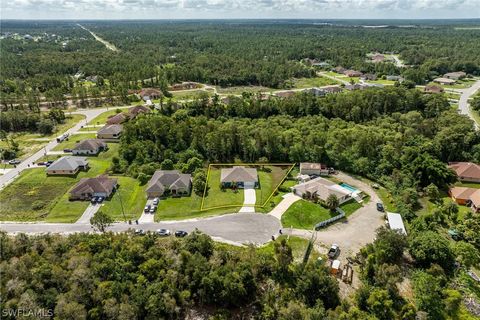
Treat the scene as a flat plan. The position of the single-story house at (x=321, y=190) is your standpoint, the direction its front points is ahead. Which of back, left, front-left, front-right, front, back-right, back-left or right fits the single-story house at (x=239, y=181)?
front-right

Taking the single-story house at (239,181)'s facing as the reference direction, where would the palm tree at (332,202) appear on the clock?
The palm tree is roughly at 10 o'clock from the single-story house.

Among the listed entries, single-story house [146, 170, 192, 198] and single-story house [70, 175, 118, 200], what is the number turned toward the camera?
2

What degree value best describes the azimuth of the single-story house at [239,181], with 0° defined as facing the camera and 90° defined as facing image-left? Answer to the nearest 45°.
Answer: approximately 0°

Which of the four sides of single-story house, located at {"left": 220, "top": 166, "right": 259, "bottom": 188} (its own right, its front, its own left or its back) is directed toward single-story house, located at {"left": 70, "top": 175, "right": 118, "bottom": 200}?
right

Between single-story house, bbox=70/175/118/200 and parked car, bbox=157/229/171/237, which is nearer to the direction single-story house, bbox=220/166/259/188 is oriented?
the parked car

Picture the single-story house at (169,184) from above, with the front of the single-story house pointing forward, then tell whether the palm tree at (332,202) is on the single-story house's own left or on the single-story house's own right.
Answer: on the single-story house's own left
